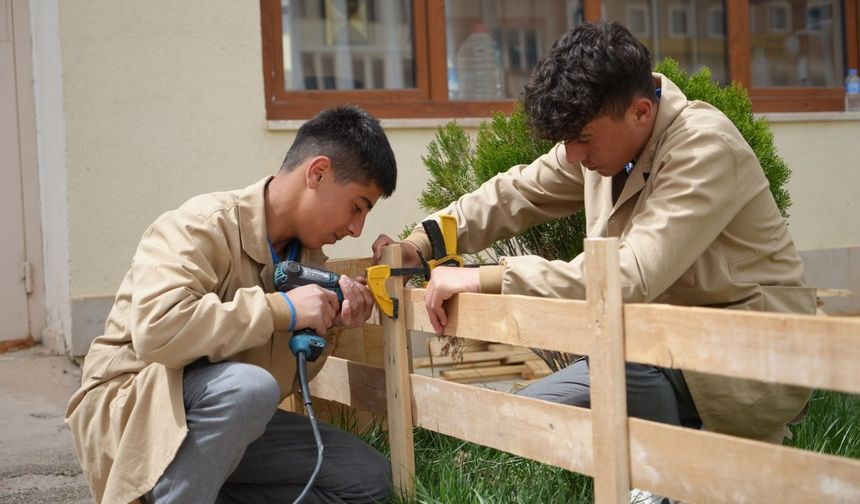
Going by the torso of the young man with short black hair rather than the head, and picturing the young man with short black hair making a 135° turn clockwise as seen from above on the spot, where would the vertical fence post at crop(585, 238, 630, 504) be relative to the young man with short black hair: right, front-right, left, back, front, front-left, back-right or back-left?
left

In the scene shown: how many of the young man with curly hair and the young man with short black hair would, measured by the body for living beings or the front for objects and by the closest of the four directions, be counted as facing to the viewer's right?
1

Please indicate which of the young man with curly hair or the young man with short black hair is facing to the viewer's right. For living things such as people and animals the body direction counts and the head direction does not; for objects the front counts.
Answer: the young man with short black hair

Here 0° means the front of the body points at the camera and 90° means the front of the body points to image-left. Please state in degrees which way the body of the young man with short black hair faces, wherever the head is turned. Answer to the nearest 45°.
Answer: approximately 270°

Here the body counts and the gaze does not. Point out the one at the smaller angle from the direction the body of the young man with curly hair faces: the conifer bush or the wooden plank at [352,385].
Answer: the wooden plank

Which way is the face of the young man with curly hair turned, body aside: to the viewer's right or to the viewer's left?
to the viewer's left

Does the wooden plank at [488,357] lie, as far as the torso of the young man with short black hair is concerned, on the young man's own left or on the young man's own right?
on the young man's own left

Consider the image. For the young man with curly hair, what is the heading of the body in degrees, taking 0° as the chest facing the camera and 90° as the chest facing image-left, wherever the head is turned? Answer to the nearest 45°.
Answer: approximately 45°
